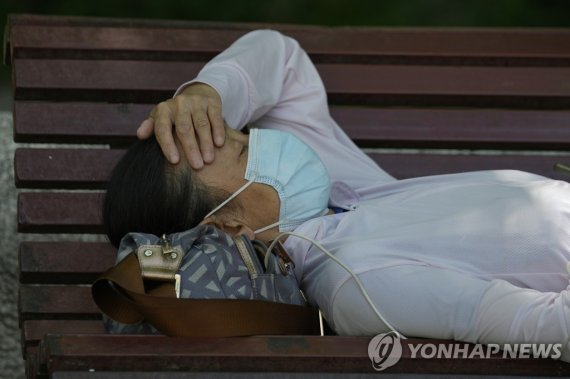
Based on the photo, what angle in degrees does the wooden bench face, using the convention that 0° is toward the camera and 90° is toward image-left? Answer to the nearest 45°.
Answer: approximately 0°
